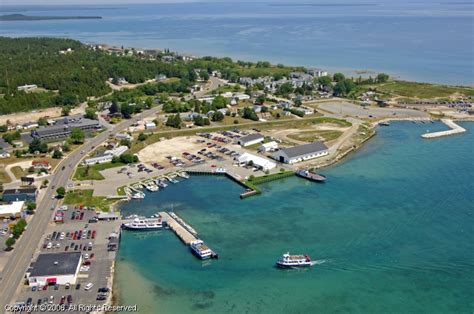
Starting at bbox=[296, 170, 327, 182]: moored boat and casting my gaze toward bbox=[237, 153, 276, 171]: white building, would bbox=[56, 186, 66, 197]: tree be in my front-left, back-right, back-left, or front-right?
front-left

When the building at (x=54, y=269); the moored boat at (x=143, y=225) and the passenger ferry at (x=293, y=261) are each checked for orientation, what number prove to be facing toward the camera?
1

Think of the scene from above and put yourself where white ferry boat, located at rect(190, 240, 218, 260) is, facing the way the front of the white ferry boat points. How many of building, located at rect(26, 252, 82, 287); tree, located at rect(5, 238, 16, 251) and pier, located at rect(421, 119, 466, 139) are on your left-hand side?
1

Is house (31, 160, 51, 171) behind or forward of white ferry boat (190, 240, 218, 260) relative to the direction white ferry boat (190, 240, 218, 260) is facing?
behind

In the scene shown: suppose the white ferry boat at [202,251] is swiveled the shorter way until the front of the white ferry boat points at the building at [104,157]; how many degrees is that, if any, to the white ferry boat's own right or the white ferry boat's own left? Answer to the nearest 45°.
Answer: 0° — it already faces it

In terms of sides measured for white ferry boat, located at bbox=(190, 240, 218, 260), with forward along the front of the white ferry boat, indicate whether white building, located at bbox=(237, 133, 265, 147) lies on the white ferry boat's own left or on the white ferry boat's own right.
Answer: on the white ferry boat's own left

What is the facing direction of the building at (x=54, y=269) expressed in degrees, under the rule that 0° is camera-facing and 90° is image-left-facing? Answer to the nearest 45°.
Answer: approximately 0°

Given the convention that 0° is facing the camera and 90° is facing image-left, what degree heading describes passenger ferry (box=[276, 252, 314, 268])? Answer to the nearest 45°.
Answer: approximately 90°

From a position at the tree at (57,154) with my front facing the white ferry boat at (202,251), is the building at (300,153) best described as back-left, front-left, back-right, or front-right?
front-left
